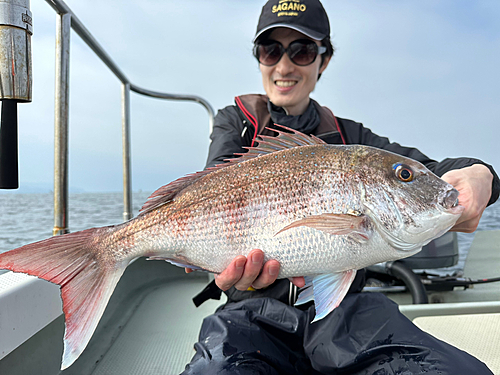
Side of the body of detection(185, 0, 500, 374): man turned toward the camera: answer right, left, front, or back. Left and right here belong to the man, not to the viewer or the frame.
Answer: front

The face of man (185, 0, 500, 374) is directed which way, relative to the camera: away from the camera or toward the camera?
toward the camera
